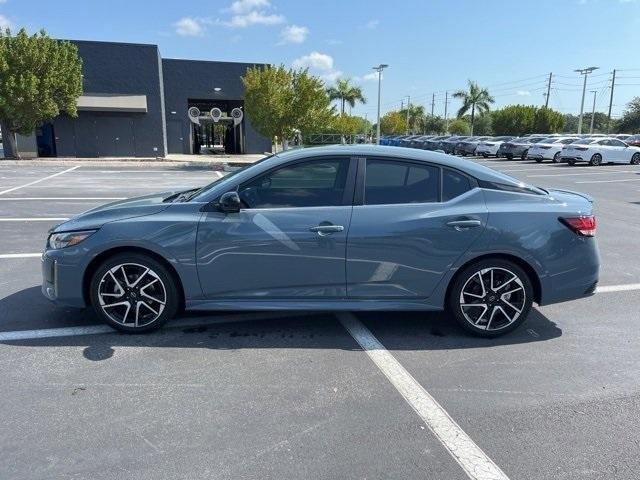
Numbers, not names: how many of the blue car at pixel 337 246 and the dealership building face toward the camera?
1

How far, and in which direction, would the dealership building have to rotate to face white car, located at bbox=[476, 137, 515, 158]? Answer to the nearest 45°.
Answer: approximately 90° to its left

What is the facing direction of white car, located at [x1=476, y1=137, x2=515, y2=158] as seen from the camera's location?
facing the viewer and to the left of the viewer

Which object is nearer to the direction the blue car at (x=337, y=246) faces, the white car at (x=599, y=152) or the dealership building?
the dealership building

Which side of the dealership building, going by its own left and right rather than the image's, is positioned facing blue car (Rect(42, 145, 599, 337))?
front

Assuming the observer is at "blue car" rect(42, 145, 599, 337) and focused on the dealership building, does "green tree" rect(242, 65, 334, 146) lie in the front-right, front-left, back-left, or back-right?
front-right

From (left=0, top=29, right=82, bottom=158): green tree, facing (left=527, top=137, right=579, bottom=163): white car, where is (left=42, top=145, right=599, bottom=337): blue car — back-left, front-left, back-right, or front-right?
front-right

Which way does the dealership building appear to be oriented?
toward the camera

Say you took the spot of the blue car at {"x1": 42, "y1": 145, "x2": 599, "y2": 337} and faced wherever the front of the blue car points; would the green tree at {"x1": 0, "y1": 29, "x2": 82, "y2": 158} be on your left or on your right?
on your right

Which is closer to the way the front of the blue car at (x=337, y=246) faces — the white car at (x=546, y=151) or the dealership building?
the dealership building

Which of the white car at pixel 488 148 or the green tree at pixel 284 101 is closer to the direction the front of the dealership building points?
the green tree

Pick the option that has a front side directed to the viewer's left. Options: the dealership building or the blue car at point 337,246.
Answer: the blue car

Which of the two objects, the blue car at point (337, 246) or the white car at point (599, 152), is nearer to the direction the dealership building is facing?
the blue car

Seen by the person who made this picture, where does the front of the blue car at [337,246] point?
facing to the left of the viewer

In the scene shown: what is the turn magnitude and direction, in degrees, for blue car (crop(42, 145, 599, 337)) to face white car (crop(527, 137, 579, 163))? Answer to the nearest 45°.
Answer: approximately 135° to its right
